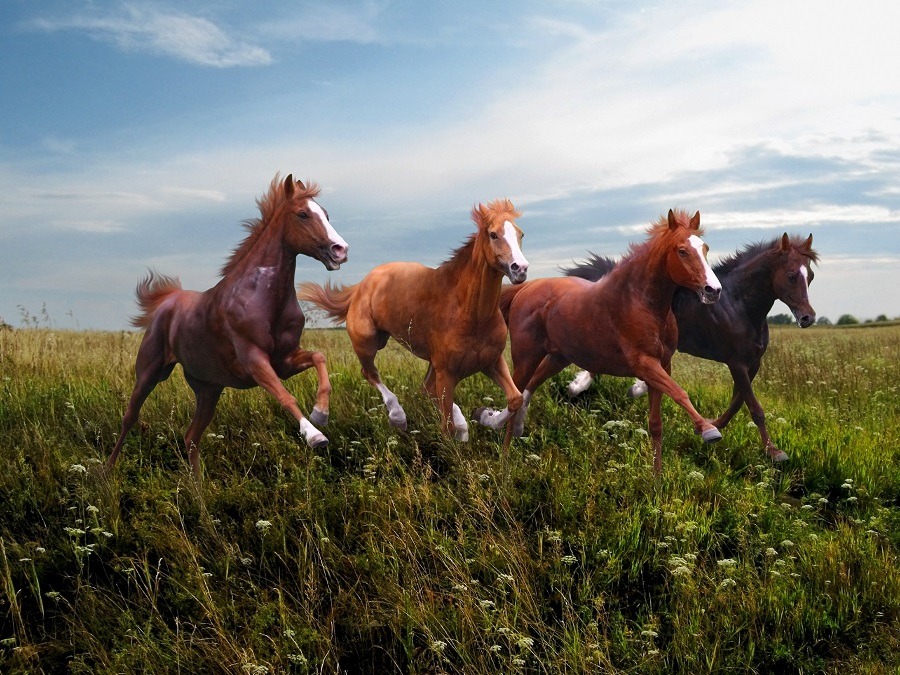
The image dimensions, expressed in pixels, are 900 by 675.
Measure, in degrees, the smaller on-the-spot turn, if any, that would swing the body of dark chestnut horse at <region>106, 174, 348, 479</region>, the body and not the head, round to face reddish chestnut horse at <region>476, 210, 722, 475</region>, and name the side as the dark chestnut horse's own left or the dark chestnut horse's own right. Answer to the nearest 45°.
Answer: approximately 45° to the dark chestnut horse's own left

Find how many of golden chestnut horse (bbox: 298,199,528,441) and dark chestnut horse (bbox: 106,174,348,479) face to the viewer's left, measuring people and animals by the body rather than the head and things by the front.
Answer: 0

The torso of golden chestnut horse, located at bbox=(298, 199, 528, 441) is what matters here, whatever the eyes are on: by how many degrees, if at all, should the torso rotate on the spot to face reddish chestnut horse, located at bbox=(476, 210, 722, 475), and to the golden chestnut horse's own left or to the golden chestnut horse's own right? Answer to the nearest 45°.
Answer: approximately 45° to the golden chestnut horse's own left

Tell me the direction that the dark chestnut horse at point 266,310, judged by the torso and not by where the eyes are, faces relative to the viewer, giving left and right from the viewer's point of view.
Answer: facing the viewer and to the right of the viewer

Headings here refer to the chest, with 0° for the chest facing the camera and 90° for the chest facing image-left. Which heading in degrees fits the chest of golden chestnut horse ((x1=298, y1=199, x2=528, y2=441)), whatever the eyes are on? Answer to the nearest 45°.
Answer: approximately 315°

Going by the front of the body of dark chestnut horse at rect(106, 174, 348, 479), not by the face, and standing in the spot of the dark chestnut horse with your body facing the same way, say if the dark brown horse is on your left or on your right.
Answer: on your left

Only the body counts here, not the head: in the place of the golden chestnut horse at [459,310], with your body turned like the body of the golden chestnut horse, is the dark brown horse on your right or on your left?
on your left
